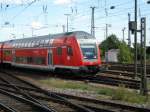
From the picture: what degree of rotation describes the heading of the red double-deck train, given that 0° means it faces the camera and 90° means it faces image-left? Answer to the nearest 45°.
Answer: approximately 315°

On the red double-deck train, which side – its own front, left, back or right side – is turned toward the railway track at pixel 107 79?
front
